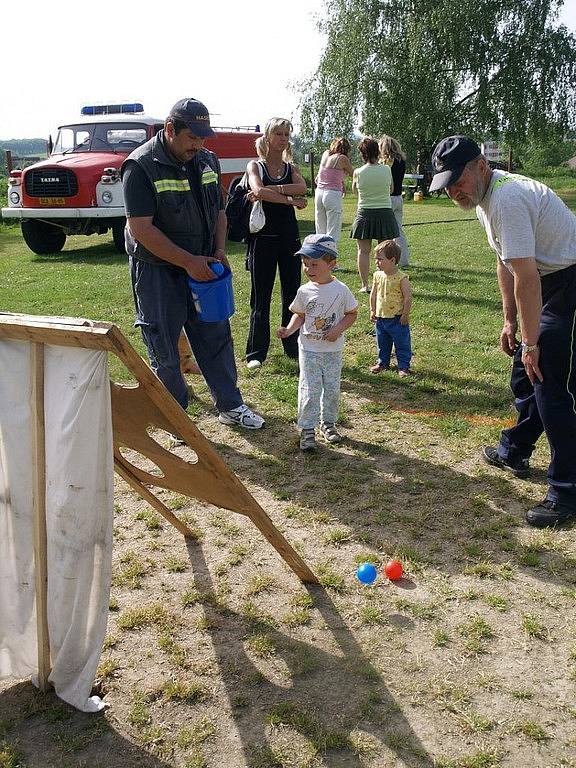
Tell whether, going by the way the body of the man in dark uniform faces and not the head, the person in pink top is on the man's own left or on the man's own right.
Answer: on the man's own left

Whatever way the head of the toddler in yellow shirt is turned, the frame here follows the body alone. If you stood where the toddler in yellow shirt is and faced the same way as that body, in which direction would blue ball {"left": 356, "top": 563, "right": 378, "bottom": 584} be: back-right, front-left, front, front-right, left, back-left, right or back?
front-left

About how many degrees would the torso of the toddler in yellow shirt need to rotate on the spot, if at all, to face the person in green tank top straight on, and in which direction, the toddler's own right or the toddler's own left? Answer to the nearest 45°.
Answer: approximately 135° to the toddler's own right

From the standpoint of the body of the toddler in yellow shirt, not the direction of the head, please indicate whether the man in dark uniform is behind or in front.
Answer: in front

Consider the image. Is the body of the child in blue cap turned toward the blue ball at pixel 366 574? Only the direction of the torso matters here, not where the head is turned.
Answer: yes

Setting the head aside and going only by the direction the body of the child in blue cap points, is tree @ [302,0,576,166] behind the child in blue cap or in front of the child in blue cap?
behind

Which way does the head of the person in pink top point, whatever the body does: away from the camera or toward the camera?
away from the camera

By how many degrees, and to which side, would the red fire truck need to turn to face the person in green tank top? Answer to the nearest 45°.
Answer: approximately 90° to its left

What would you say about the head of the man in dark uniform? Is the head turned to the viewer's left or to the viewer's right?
to the viewer's right
